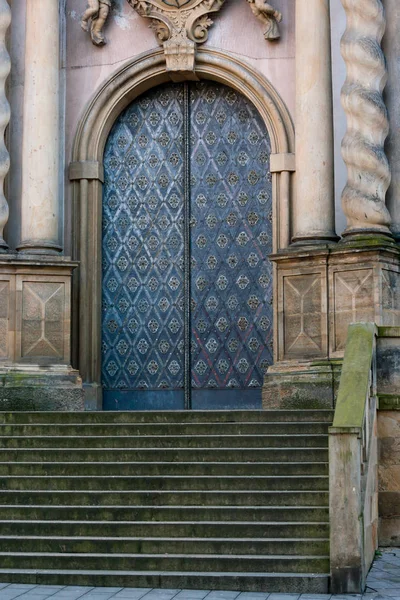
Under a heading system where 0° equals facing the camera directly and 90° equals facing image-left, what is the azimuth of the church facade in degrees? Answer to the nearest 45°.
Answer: approximately 0°

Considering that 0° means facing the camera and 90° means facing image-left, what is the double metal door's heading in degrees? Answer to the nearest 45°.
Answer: approximately 0°
